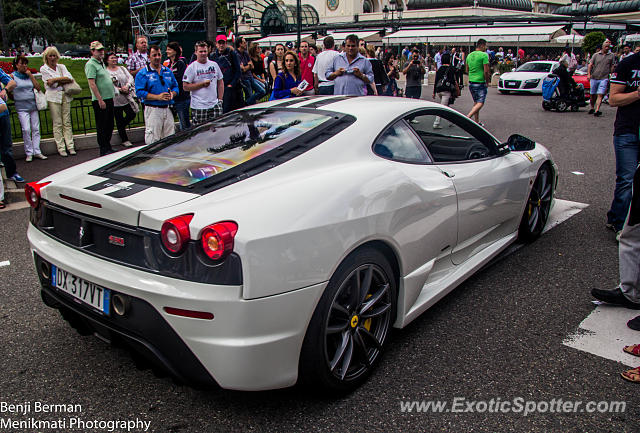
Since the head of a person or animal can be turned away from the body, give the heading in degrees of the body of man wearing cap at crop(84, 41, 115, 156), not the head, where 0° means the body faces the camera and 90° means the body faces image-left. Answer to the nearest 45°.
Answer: approximately 315°

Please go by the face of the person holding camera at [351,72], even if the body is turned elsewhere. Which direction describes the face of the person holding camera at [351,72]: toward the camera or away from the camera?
toward the camera

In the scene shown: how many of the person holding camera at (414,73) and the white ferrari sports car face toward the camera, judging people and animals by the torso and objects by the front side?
1

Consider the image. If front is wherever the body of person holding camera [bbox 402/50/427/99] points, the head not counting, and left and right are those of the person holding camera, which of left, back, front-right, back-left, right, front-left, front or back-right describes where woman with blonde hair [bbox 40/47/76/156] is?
front-right

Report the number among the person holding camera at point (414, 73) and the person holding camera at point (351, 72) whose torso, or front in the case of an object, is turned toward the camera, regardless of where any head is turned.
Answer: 2

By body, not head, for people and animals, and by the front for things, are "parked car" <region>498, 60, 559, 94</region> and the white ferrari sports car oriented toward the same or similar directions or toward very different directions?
very different directions

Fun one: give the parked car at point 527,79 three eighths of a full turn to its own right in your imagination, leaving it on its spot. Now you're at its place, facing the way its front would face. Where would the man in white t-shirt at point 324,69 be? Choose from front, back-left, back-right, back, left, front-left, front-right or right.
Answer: back

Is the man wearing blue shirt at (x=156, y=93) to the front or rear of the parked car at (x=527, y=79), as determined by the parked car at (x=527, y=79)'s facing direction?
to the front

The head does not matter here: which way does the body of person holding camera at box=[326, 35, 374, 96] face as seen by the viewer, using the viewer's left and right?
facing the viewer

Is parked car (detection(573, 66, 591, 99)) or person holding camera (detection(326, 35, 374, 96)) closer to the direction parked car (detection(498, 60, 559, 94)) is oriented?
the person holding camera

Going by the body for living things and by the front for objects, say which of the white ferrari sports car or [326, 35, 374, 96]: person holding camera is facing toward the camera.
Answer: the person holding camera

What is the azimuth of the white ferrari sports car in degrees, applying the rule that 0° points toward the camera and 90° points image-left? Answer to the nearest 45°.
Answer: approximately 225°

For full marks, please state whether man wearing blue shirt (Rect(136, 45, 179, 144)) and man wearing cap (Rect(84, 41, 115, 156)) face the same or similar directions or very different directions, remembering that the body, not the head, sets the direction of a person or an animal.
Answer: same or similar directions

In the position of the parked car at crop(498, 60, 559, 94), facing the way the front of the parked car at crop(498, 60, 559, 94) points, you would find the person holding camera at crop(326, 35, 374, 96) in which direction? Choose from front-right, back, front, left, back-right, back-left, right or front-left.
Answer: front-left

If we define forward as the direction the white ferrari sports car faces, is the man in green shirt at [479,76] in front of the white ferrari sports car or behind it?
in front

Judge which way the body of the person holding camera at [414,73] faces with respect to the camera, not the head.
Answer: toward the camera
